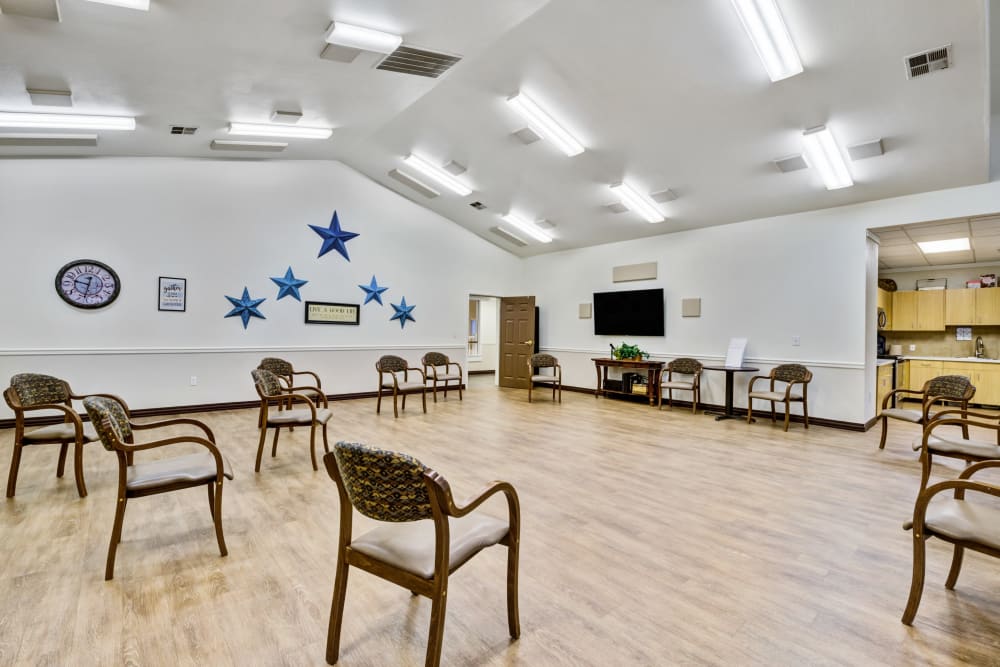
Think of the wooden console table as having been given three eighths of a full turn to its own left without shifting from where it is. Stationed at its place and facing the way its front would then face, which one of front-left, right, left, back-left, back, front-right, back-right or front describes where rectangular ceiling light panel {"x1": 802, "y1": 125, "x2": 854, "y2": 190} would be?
front-right

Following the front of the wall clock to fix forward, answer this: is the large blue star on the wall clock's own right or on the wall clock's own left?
on the wall clock's own left

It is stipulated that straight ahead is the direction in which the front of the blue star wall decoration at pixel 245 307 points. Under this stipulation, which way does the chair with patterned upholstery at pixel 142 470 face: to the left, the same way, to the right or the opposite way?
to the left

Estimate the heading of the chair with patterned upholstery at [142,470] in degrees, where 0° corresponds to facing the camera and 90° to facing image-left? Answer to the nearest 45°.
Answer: approximately 270°

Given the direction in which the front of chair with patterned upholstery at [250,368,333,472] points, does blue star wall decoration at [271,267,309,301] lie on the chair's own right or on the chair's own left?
on the chair's own left

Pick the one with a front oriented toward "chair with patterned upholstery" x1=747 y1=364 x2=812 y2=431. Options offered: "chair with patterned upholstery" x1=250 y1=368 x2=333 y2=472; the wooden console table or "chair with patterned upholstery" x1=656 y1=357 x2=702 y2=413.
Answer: "chair with patterned upholstery" x1=250 y1=368 x2=333 y2=472

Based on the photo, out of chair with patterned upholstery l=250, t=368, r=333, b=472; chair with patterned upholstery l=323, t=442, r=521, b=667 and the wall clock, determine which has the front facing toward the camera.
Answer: the wall clock
